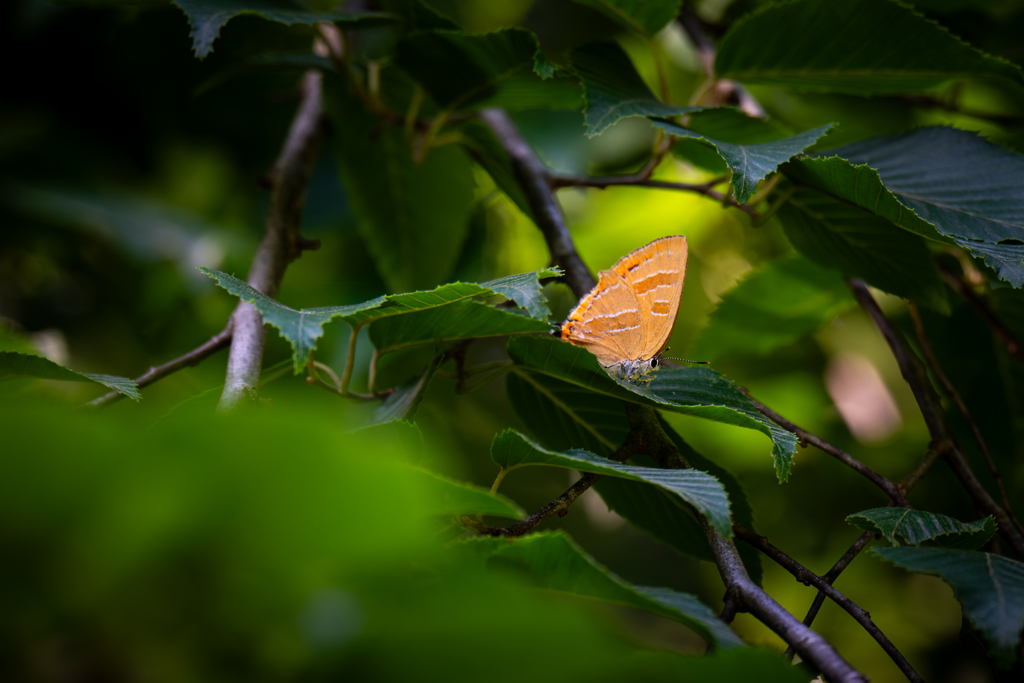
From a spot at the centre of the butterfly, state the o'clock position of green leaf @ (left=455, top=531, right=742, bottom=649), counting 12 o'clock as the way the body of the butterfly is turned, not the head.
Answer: The green leaf is roughly at 3 o'clock from the butterfly.

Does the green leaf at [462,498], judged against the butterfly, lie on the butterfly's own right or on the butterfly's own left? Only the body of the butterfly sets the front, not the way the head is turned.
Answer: on the butterfly's own right

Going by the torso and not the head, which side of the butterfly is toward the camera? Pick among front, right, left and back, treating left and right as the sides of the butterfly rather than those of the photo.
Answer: right
